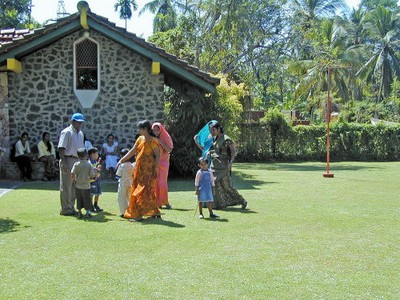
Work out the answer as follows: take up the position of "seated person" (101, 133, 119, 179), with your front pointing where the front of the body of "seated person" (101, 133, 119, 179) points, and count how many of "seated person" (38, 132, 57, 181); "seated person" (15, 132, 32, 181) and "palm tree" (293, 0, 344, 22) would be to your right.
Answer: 2

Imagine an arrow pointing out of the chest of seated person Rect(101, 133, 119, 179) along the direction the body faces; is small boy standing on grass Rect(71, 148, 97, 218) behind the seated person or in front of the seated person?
in front

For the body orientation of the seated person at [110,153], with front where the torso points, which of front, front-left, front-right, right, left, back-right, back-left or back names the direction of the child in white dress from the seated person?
front

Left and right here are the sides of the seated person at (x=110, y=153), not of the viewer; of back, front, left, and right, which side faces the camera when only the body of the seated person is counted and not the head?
front

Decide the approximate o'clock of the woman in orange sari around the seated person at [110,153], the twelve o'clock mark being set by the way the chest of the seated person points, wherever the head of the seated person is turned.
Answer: The woman in orange sari is roughly at 12 o'clock from the seated person.

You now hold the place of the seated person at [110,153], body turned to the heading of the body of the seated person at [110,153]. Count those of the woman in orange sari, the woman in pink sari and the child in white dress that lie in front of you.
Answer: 3

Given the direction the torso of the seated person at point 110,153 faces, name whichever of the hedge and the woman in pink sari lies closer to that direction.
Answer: the woman in pink sari

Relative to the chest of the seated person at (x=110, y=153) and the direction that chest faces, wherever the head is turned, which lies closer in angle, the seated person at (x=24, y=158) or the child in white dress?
the child in white dress

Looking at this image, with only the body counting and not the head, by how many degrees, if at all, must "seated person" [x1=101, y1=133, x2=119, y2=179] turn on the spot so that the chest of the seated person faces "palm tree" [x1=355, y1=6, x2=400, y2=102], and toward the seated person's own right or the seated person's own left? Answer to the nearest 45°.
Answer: approximately 135° to the seated person's own left

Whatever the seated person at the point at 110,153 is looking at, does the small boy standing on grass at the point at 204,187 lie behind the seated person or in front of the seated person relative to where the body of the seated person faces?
in front

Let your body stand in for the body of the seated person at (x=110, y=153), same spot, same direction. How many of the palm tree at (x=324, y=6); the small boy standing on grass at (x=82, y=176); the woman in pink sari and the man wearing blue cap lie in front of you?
3

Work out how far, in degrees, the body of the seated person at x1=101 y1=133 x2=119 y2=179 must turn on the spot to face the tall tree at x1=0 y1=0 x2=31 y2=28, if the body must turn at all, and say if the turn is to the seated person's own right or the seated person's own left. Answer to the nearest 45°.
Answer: approximately 180°

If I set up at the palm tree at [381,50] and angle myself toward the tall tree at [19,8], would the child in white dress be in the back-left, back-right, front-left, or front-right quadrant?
front-left

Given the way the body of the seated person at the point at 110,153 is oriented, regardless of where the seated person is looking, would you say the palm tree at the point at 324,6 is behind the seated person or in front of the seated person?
behind

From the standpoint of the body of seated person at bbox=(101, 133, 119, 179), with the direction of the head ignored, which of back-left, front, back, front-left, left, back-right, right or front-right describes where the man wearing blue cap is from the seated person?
front
